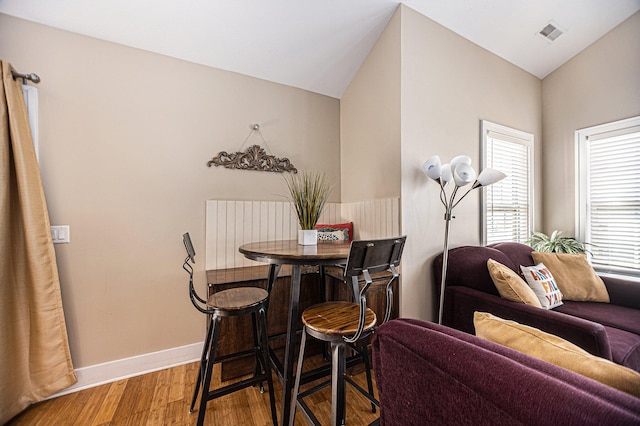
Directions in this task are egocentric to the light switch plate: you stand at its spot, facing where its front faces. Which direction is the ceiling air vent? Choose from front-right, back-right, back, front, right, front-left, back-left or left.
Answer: front-left

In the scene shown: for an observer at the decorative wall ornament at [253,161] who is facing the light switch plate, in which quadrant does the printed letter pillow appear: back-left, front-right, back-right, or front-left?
back-left

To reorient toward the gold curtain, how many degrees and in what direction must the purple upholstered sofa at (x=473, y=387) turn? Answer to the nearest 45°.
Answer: approximately 135° to its left

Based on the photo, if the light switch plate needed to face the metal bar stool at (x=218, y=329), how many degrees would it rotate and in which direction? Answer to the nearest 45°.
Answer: approximately 45° to its left

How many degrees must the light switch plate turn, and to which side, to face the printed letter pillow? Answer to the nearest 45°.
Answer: approximately 45° to its left

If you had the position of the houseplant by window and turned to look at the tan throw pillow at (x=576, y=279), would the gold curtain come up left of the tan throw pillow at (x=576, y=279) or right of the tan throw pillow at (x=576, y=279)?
right

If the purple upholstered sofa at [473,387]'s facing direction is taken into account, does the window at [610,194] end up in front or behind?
in front

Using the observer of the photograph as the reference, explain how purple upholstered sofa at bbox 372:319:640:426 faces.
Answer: facing away from the viewer and to the right of the viewer

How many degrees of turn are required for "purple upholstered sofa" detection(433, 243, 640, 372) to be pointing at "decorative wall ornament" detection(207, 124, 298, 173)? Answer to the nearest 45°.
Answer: approximately 90° to its right

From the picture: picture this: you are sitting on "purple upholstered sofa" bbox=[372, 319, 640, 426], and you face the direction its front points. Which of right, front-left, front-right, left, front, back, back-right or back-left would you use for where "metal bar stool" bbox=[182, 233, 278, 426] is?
back-left
